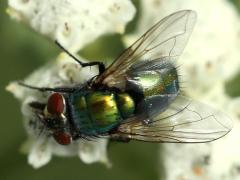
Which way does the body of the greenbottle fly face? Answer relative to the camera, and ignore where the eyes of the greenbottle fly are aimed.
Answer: to the viewer's left
